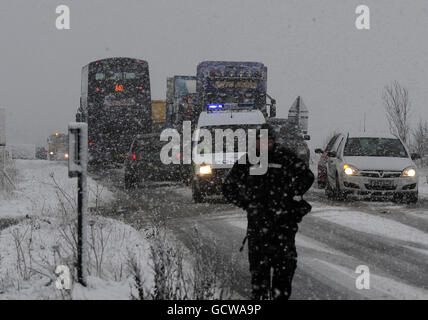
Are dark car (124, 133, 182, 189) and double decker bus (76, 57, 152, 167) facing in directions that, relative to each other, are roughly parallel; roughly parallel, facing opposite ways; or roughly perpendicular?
roughly parallel

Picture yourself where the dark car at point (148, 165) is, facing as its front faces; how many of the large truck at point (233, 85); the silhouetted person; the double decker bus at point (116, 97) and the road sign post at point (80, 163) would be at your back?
2

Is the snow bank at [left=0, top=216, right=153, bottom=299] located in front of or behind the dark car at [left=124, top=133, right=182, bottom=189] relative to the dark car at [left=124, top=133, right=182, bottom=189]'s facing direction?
behind

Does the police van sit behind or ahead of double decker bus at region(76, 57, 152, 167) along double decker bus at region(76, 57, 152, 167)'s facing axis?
behind

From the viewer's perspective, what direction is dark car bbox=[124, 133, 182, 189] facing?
away from the camera

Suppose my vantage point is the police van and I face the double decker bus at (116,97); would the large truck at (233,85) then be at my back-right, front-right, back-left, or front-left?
front-right

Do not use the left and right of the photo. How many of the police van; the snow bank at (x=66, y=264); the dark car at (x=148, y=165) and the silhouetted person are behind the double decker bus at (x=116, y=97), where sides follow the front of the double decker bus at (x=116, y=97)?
4

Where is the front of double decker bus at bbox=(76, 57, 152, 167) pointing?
away from the camera

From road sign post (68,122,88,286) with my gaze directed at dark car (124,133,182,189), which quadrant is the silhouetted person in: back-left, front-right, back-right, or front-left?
back-right

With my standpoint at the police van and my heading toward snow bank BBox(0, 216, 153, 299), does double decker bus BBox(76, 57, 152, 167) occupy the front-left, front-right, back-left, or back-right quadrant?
back-right

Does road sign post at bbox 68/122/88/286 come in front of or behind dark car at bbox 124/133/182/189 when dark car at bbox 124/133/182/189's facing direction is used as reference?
behind

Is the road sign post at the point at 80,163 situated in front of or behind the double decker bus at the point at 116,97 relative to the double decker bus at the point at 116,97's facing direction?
behind

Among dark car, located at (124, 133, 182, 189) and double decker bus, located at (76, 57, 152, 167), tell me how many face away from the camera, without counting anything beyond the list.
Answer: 2

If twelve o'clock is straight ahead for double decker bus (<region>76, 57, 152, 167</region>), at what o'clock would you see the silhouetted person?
The silhouetted person is roughly at 6 o'clock from the double decker bus.

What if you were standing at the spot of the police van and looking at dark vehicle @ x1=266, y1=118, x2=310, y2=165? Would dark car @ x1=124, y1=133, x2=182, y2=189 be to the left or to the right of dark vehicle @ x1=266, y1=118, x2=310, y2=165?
left

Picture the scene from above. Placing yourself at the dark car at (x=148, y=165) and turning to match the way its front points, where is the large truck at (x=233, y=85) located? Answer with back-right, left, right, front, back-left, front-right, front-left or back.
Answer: front-right
